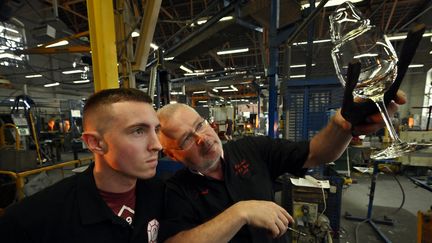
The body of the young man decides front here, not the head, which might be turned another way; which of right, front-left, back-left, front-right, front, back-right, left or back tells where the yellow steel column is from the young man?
back-left

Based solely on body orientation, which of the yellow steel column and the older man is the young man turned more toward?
the older man

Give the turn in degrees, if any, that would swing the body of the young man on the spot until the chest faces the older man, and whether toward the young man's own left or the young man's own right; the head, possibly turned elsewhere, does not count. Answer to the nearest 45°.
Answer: approximately 45° to the young man's own left

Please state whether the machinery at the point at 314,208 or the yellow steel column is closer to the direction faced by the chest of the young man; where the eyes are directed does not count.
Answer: the machinery

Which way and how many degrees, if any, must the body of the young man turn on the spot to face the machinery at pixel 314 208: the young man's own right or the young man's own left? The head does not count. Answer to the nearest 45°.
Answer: approximately 45° to the young man's own left

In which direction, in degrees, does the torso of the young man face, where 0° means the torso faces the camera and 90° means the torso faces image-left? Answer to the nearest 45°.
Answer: approximately 315°
